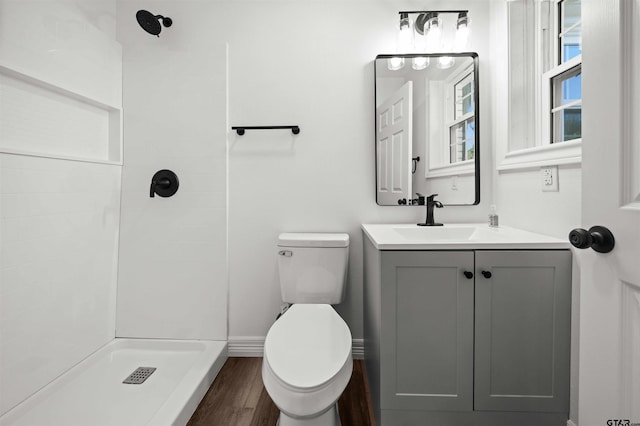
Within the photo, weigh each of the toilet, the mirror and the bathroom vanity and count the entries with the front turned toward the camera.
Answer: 3

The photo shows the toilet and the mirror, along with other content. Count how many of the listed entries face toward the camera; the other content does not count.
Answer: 2

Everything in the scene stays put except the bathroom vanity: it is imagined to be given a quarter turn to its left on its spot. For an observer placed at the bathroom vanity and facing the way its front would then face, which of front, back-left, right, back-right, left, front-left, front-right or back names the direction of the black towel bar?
back

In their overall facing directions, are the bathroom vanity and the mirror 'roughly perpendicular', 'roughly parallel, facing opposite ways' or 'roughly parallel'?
roughly parallel

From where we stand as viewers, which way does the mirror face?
facing the viewer

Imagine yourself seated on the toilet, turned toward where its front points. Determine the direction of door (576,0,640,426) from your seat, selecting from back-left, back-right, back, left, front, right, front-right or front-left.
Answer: front-left

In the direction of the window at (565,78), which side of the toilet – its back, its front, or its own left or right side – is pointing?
left

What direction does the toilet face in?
toward the camera

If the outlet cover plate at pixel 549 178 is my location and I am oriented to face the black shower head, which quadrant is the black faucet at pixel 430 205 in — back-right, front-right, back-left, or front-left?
front-right
